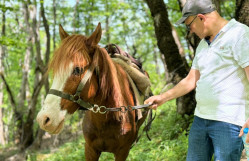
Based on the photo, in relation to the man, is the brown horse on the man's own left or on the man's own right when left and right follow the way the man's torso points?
on the man's own right

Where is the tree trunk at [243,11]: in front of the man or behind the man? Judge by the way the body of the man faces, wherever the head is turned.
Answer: behind

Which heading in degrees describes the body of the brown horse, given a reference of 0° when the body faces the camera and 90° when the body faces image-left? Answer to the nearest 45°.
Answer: approximately 45°

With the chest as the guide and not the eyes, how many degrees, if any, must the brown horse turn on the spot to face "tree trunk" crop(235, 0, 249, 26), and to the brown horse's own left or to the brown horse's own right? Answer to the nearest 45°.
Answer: approximately 180°

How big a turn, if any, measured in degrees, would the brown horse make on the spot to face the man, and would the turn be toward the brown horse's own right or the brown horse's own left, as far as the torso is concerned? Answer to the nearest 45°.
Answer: approximately 90° to the brown horse's own left

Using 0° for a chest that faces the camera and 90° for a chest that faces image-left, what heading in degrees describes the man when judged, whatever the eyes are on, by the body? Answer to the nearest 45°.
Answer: approximately 45°

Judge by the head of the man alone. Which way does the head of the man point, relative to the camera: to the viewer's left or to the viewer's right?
to the viewer's left
